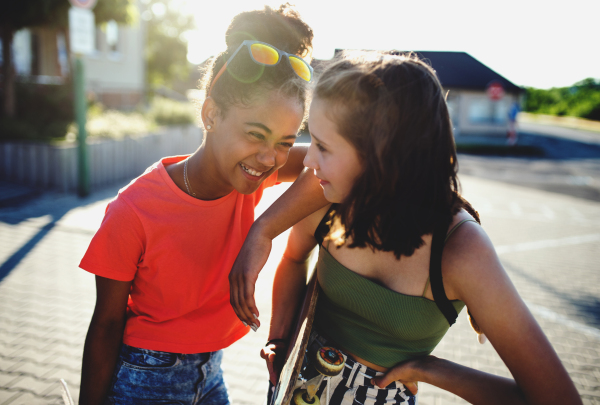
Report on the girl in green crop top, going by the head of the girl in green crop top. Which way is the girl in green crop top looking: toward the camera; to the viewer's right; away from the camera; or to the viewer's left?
to the viewer's left

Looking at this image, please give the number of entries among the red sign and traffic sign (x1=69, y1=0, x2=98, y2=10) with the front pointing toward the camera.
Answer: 2

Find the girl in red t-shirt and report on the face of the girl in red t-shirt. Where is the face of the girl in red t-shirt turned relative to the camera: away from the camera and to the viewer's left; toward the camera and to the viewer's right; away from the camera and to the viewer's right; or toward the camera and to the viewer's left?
toward the camera and to the viewer's right

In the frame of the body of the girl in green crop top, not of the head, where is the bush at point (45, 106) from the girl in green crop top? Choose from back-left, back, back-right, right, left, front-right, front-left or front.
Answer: right

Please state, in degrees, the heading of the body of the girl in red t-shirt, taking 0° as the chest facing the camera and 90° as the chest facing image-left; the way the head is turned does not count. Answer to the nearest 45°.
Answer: approximately 315°

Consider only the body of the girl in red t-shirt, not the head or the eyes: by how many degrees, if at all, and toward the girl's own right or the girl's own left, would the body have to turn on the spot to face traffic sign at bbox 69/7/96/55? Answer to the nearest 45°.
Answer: approximately 135° to the girl's own left

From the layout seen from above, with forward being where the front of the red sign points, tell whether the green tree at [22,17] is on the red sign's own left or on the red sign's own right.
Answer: on the red sign's own right

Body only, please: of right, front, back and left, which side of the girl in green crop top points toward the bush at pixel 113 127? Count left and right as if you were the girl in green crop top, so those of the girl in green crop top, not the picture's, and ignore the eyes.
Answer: right

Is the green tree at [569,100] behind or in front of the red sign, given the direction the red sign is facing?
behind

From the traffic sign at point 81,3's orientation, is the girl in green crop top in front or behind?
in front

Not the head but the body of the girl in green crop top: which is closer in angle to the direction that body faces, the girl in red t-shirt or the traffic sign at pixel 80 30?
the girl in red t-shirt

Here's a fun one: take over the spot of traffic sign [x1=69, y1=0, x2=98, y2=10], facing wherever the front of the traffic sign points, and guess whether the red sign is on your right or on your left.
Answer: on your left
